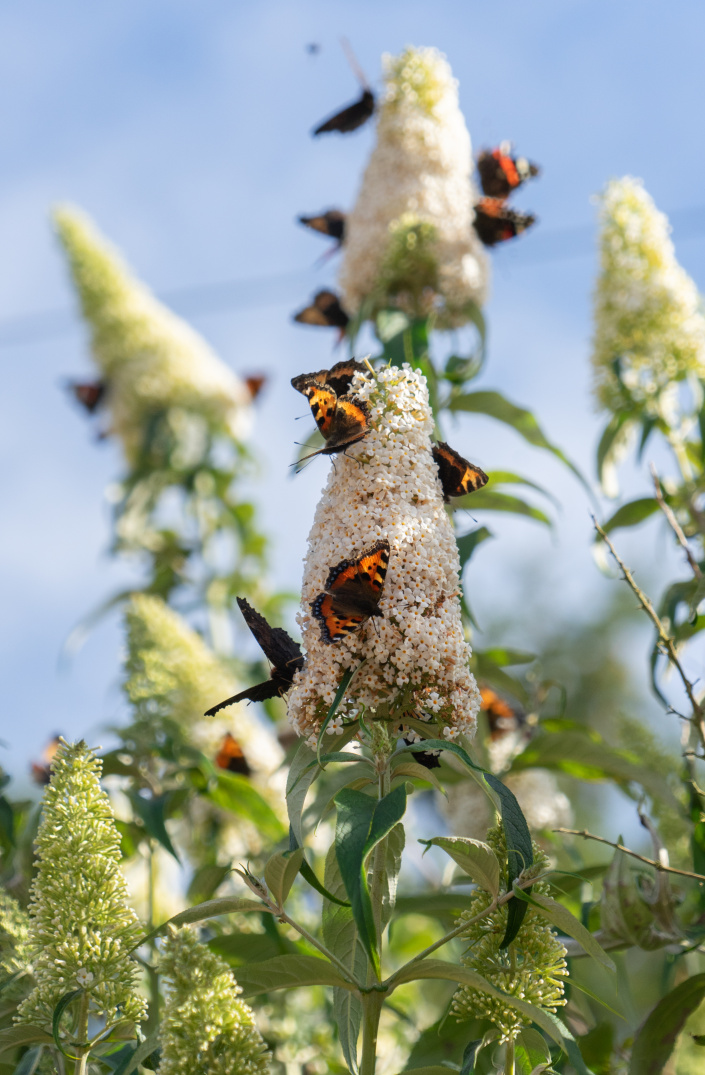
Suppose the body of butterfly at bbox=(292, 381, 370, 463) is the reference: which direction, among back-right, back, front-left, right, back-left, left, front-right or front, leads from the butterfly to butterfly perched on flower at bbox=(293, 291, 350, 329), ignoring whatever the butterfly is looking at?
right

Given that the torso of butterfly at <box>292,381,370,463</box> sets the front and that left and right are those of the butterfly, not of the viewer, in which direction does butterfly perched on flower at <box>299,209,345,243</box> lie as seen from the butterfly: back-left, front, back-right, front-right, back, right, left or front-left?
right

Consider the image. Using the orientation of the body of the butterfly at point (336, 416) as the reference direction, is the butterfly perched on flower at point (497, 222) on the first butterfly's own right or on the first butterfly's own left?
on the first butterfly's own right

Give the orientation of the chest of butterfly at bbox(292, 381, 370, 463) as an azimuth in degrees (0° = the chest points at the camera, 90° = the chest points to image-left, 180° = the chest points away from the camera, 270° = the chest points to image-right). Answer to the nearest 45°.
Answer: approximately 90°
